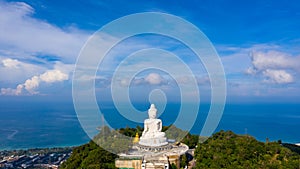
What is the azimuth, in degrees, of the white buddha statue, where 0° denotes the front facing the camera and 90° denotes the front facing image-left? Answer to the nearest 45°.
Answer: approximately 0°

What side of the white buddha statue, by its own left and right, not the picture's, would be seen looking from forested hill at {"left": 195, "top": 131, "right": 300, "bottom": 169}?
left
